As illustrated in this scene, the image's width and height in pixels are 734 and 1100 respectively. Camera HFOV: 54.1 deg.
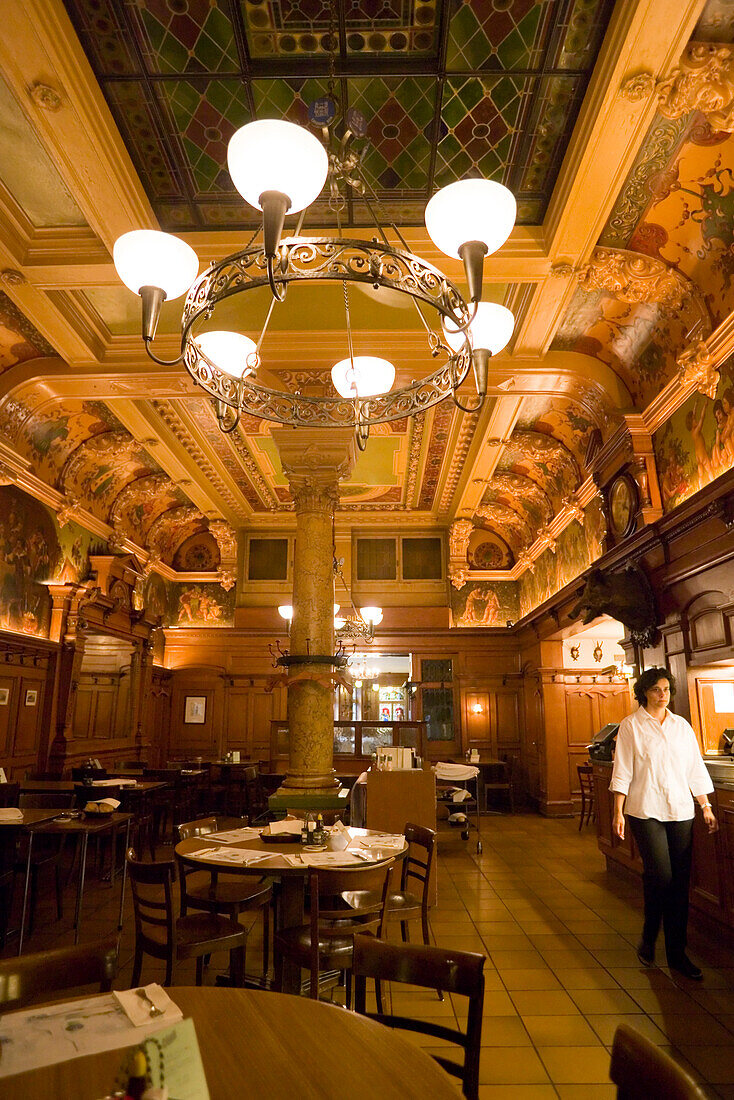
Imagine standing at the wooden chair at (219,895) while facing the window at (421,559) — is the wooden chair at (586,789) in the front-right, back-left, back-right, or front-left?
front-right

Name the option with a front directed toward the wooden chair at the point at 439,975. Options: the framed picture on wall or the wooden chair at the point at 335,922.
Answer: the framed picture on wall

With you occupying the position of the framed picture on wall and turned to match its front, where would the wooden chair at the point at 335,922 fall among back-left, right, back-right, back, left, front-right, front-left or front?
front

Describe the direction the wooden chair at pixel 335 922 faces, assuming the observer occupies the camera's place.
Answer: facing away from the viewer and to the left of the viewer

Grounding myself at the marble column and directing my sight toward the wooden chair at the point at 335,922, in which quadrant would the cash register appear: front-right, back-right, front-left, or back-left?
back-left

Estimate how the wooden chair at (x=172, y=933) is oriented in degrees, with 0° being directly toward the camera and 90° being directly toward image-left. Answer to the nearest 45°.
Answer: approximately 225°

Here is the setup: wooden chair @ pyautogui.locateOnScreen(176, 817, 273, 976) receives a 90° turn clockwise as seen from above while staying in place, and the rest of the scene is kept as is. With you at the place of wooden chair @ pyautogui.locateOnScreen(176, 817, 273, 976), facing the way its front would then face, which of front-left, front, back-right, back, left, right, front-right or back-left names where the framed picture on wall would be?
back-right

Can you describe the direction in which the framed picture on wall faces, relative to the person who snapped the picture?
facing the viewer

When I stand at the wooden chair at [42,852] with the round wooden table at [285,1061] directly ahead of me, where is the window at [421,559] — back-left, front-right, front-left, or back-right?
back-left

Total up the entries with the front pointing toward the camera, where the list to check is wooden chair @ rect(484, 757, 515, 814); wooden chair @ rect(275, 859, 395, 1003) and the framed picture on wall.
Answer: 1
